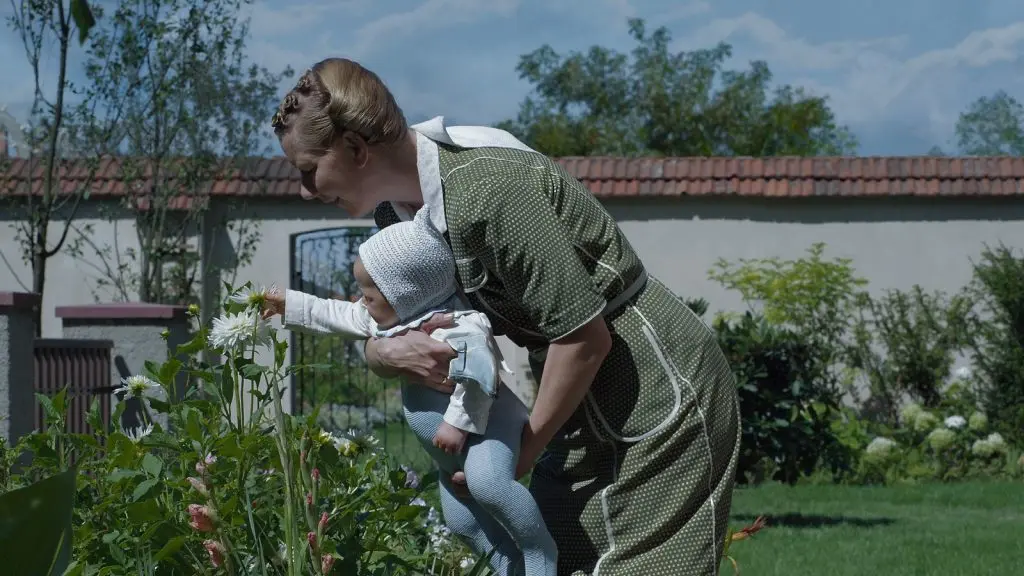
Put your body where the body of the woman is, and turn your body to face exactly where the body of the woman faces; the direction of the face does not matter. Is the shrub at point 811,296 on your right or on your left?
on your right

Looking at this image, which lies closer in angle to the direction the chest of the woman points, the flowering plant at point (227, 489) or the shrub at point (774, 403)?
the flowering plant

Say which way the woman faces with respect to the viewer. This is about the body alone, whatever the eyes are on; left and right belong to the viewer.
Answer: facing to the left of the viewer

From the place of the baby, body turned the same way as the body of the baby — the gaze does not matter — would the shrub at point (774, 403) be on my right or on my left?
on my right

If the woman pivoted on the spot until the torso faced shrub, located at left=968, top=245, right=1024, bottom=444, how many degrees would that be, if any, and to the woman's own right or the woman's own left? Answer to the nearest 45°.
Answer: approximately 135° to the woman's own right

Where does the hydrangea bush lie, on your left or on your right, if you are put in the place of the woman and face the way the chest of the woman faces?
on your right

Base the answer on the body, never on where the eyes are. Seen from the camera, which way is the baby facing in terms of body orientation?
to the viewer's left

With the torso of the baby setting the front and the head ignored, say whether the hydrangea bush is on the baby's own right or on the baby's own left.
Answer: on the baby's own right

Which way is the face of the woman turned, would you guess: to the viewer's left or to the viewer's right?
to the viewer's left

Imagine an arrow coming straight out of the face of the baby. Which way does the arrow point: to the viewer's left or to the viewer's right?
to the viewer's left
